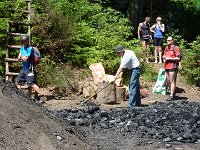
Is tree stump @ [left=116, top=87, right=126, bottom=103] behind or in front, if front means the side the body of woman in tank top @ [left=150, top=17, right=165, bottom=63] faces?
in front

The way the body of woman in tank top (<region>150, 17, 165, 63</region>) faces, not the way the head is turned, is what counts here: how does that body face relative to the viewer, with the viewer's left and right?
facing the viewer

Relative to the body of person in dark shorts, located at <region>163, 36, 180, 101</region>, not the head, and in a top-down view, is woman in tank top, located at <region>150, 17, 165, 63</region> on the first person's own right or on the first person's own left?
on the first person's own right

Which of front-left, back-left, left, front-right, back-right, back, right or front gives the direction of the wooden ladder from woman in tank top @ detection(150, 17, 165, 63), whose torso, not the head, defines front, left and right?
front-right

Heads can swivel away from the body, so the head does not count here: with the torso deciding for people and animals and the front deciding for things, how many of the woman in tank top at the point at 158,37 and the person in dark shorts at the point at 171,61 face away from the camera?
0

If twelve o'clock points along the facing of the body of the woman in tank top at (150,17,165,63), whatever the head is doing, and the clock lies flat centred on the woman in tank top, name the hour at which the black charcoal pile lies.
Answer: The black charcoal pile is roughly at 12 o'clock from the woman in tank top.

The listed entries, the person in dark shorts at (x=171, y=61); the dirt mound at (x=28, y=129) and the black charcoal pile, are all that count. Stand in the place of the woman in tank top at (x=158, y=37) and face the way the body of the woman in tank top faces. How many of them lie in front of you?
3

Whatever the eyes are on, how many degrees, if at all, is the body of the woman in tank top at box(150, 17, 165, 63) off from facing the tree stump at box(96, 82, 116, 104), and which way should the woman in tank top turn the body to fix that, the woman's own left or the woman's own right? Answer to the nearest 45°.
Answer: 0° — they already face it

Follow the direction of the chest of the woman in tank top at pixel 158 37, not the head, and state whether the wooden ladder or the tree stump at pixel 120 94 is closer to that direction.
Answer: the tree stump

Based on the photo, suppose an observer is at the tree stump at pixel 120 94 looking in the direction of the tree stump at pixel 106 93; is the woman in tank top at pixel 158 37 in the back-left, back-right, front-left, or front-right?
back-right

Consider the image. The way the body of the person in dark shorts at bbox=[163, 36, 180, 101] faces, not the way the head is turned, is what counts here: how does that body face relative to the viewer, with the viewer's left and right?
facing the viewer and to the left of the viewer

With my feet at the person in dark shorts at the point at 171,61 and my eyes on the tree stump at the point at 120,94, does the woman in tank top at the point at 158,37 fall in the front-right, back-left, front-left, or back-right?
back-right

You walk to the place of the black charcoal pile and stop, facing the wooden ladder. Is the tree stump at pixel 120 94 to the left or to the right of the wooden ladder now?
right

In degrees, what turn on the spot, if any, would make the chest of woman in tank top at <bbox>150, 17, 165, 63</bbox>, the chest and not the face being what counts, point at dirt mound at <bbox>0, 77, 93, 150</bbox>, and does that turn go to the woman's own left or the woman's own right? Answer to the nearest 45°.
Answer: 0° — they already face it
